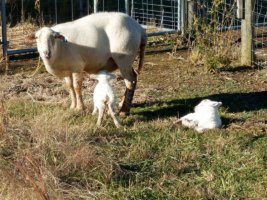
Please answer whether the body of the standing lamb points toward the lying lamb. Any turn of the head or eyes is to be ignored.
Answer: no

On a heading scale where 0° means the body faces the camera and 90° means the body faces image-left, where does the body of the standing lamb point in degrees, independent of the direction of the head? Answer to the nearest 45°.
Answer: approximately 180°

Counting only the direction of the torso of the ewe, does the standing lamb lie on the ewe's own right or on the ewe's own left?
on the ewe's own left

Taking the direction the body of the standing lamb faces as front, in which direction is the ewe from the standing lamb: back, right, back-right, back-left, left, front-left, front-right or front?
front

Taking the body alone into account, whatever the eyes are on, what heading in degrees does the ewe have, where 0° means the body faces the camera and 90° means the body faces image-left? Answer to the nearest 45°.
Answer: approximately 90°

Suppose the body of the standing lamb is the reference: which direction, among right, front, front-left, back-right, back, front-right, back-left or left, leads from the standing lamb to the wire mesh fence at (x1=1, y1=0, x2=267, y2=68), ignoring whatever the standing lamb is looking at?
front

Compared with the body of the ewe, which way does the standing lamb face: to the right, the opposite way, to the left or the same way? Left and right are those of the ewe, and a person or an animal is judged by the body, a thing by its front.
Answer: to the right

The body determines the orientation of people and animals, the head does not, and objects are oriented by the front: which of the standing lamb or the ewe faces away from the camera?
the standing lamb

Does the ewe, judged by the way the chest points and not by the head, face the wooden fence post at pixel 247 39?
no

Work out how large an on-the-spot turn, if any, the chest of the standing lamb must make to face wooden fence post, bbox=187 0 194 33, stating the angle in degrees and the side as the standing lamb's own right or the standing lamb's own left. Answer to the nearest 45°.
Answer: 0° — it already faces it

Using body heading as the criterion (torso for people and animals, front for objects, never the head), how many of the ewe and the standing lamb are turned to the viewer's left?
1

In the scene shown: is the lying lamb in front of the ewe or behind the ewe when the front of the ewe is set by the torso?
behind

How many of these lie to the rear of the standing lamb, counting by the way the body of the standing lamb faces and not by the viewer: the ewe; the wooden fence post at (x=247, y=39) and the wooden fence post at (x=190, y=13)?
0

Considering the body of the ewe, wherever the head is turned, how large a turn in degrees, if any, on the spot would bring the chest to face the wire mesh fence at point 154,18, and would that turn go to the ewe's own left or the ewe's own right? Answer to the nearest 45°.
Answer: approximately 90° to the ewe's own right

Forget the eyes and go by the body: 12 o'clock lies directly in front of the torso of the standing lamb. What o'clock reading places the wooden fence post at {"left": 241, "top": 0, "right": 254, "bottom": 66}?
The wooden fence post is roughly at 1 o'clock from the standing lamb.

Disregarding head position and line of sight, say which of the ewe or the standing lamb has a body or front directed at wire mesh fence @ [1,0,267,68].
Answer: the standing lamb
